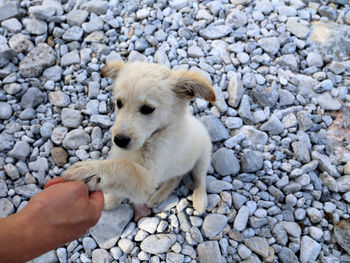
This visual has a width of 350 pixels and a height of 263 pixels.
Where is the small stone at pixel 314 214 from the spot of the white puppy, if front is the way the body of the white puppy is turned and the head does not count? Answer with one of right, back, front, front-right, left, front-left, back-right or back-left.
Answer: back-left

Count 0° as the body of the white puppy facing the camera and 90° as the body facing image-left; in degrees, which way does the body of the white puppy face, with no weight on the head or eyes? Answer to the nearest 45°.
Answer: approximately 45°

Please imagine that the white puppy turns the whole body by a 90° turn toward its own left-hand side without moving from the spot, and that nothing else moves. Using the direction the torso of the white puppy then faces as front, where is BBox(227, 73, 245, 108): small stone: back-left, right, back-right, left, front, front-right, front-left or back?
left

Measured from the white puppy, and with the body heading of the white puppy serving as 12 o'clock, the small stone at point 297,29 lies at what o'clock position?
The small stone is roughly at 6 o'clock from the white puppy.

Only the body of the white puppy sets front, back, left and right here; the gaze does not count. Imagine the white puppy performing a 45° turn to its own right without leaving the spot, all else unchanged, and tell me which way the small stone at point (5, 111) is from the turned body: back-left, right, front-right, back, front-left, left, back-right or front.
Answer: front-right

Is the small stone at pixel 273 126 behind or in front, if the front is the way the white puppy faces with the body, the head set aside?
behind

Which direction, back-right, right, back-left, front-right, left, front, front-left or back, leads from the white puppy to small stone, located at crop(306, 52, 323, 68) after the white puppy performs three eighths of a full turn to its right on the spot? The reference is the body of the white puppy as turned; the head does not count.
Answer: front-right

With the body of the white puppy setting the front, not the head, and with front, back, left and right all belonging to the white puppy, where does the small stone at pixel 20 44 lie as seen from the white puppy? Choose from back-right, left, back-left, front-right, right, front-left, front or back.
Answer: right

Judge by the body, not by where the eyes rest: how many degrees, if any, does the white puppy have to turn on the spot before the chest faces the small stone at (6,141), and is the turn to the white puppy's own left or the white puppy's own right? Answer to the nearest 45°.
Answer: approximately 90° to the white puppy's own right

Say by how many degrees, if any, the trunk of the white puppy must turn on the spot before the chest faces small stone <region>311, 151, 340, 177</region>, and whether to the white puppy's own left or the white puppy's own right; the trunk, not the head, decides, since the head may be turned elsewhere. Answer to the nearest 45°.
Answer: approximately 135° to the white puppy's own left
